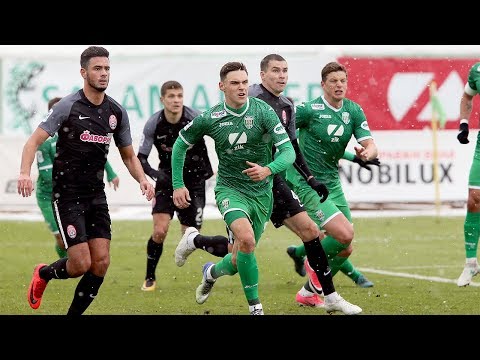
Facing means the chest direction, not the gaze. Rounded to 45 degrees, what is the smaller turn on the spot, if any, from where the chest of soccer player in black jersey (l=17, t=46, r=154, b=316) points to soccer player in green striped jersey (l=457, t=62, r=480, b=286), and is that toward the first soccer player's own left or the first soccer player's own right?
approximately 45° to the first soccer player's own left

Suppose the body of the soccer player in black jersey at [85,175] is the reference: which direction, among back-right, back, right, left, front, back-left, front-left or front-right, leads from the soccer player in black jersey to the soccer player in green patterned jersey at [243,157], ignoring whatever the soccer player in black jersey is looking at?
front-left

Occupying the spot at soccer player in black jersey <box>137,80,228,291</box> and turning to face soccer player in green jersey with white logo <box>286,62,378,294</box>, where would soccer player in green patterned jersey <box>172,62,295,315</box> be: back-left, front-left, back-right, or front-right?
front-right

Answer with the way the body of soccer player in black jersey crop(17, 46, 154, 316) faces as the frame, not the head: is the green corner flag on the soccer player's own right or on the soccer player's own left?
on the soccer player's own left

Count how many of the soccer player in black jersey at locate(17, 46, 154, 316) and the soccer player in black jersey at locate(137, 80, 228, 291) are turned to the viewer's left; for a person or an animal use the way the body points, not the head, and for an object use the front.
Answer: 0

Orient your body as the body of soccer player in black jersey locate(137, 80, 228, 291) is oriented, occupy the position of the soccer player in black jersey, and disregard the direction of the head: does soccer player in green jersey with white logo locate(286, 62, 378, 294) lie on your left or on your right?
on your left

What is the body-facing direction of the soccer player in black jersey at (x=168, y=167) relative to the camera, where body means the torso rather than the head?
toward the camera

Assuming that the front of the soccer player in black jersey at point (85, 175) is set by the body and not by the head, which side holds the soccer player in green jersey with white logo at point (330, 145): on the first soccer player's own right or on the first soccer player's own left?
on the first soccer player's own left

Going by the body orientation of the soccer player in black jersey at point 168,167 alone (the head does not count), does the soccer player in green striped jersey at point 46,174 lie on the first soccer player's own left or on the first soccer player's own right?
on the first soccer player's own right

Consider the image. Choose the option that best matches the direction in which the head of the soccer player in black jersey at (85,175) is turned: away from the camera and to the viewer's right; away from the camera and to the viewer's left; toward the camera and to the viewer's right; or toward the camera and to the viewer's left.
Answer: toward the camera and to the viewer's right

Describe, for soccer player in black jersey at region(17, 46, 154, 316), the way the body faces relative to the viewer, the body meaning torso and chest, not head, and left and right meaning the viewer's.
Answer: facing the viewer and to the right of the viewer
